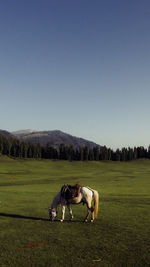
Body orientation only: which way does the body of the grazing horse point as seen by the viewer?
to the viewer's left
